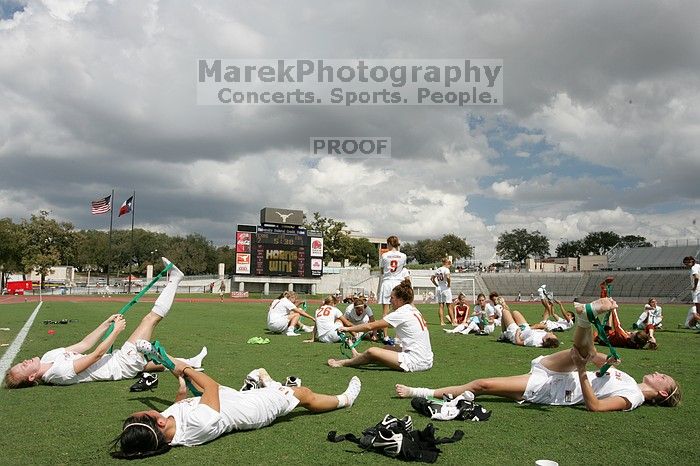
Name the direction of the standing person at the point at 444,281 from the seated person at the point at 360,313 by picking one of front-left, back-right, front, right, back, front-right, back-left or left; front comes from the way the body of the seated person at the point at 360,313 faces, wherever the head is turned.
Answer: back-left

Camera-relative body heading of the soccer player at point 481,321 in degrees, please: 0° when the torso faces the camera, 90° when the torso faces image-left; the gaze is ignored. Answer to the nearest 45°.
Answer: approximately 45°

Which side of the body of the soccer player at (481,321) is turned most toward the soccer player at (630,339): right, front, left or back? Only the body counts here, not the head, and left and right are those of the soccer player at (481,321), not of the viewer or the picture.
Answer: left

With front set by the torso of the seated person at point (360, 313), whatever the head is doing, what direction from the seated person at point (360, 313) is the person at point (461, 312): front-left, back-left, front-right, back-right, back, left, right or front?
back-left

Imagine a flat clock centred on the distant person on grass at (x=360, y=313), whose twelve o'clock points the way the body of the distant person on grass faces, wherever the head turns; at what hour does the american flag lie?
The american flag is roughly at 5 o'clock from the distant person on grass.

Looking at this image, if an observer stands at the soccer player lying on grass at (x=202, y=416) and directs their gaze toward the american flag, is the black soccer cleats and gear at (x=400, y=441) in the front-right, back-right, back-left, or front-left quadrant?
back-right

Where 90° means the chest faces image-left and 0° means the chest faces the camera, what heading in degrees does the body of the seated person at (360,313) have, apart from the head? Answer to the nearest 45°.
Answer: approximately 0°

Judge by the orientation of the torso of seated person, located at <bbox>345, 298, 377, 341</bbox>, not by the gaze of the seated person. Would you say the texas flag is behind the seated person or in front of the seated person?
behind

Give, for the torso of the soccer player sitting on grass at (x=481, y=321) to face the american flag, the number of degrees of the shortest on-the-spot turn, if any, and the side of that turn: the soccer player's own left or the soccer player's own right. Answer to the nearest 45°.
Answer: approximately 90° to the soccer player's own right
